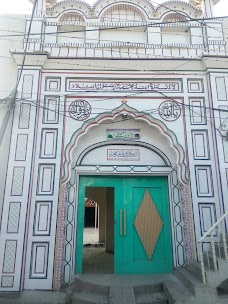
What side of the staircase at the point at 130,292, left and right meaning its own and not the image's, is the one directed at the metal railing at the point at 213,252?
left

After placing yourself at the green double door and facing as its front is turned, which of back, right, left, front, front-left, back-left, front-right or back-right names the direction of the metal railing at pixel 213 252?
front-left

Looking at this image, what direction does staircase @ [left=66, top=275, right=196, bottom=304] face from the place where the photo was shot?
facing the viewer

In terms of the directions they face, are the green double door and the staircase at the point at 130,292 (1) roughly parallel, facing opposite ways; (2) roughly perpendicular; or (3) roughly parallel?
roughly parallel

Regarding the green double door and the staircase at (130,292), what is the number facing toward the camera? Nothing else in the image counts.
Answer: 2

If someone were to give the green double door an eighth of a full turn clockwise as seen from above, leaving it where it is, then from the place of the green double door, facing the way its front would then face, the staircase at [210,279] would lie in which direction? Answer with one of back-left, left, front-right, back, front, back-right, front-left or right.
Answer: left
